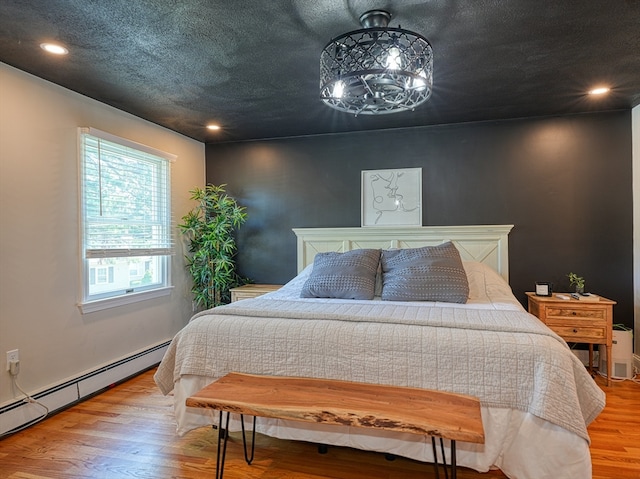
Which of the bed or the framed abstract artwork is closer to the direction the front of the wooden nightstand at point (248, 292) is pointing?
the bed

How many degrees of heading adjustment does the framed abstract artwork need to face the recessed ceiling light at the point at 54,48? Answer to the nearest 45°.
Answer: approximately 45° to its right

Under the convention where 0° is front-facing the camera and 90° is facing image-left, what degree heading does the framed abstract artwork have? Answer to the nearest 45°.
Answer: approximately 0°

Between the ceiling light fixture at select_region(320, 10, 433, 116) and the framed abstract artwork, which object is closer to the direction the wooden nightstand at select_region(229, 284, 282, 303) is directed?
the ceiling light fixture

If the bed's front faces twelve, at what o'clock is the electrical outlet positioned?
The electrical outlet is roughly at 3 o'clock from the bed.

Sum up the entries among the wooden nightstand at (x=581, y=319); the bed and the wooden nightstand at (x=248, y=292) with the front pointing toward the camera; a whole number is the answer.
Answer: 3

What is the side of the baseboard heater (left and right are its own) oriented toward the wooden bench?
front

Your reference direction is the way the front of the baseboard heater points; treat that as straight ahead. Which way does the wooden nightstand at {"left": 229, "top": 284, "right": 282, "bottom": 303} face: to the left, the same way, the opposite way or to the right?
to the right
